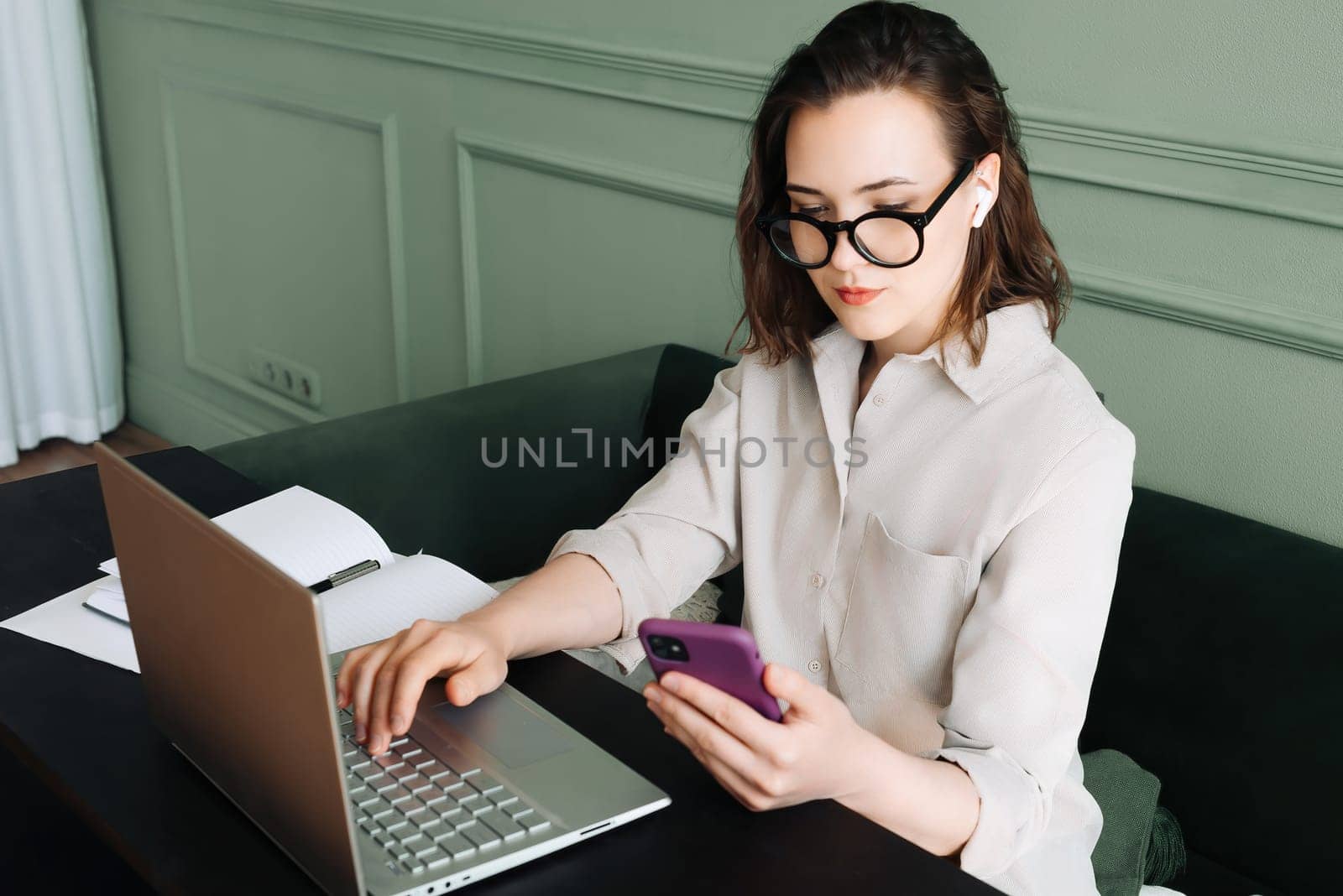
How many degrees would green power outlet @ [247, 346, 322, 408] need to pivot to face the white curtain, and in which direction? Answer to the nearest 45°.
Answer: approximately 90° to its right

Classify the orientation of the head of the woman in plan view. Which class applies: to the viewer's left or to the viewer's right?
to the viewer's left

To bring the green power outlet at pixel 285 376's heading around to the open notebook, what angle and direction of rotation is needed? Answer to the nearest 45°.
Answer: approximately 45° to its left

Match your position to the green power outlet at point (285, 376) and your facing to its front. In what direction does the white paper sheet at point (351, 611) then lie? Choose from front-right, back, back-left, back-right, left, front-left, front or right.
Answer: front-left

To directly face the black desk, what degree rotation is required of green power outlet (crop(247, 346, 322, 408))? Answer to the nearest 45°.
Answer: approximately 45° to its left

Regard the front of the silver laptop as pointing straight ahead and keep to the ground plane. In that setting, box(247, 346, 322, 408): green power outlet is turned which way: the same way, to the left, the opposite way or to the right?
the opposite way

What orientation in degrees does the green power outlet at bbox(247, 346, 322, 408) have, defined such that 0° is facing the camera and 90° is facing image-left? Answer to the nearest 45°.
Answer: approximately 45°

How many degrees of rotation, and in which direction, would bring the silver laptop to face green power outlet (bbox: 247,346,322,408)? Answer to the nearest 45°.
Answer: approximately 45° to its left

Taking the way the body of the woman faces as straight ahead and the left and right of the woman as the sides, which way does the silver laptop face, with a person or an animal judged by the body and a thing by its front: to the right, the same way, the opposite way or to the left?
the opposite way

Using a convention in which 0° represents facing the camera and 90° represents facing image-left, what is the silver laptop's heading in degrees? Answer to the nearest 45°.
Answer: approximately 225°

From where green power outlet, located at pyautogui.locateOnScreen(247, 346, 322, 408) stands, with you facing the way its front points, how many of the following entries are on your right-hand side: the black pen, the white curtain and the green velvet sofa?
1

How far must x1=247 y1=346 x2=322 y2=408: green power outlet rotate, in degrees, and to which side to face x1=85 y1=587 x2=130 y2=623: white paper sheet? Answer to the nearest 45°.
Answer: approximately 45° to its left
